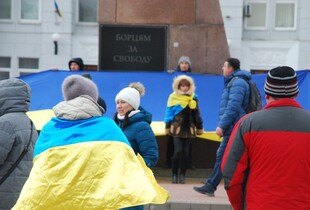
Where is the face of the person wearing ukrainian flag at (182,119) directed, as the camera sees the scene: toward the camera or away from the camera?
toward the camera

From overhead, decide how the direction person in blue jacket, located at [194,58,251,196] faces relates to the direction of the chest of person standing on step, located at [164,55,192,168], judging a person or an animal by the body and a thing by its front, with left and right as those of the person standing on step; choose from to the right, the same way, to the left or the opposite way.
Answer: to the right

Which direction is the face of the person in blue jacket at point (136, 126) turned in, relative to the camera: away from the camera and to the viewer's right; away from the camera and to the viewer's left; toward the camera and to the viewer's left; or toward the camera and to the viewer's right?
toward the camera and to the viewer's left

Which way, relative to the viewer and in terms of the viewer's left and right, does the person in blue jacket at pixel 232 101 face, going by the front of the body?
facing to the left of the viewer

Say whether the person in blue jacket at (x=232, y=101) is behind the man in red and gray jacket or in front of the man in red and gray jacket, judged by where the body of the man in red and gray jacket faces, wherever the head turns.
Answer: in front

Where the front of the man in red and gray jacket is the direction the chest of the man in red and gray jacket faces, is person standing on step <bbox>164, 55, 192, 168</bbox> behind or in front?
in front

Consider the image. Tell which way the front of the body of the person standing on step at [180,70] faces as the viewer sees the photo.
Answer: toward the camera

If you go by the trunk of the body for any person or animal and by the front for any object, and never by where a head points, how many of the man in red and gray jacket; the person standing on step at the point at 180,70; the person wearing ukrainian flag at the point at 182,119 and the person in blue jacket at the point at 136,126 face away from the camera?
1

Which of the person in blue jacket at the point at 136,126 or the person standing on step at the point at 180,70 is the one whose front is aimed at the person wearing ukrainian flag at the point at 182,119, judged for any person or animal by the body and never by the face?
the person standing on step

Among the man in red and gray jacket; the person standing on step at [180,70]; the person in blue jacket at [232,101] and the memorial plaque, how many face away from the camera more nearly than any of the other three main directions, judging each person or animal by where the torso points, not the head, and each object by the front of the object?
1

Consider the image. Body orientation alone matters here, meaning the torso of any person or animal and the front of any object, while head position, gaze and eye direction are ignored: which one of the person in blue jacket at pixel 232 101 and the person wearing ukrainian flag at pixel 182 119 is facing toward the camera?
the person wearing ukrainian flag

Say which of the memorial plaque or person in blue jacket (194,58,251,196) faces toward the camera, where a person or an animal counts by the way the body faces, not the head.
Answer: the memorial plaque

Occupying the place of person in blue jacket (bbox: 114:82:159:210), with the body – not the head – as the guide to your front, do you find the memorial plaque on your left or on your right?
on your right

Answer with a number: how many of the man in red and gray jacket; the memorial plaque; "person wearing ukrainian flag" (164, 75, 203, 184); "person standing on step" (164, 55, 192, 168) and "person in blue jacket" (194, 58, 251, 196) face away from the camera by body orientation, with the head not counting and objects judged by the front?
1

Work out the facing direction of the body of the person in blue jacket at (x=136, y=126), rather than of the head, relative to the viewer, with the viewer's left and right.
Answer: facing the viewer and to the left of the viewer

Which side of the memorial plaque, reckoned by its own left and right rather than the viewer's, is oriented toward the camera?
front

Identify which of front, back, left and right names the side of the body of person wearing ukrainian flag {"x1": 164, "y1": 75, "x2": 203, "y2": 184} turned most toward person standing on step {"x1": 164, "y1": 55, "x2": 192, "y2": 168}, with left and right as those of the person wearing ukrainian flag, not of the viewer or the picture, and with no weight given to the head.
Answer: back

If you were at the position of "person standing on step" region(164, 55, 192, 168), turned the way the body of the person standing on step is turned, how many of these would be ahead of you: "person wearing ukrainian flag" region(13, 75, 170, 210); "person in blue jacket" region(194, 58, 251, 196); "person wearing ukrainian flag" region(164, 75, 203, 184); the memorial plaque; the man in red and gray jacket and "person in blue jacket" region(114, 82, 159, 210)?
5

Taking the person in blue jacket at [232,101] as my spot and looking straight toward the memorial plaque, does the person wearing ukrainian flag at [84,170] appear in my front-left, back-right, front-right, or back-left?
back-left

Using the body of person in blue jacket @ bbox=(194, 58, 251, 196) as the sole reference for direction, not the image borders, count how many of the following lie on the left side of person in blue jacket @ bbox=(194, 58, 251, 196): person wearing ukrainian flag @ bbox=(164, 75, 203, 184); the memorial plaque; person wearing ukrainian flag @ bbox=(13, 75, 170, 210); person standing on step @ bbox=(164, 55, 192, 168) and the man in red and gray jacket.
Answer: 2

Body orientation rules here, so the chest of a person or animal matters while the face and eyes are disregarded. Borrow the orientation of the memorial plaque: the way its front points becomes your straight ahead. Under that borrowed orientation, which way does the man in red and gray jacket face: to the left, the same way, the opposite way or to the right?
the opposite way

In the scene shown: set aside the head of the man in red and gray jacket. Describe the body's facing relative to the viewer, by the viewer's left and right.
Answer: facing away from the viewer

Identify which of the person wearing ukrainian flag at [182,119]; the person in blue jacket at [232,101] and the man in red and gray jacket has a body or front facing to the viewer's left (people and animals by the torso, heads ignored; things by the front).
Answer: the person in blue jacket

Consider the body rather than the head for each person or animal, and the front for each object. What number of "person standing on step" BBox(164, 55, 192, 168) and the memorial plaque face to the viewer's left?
0
